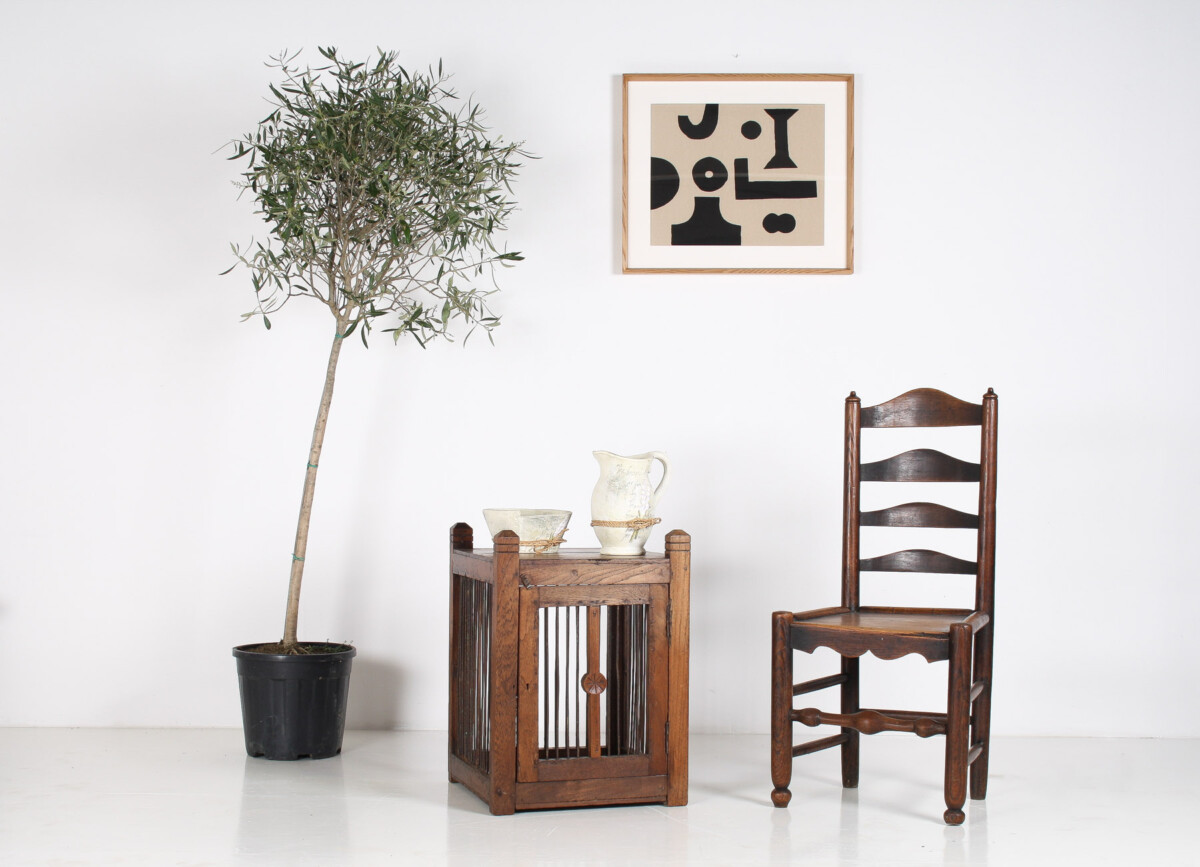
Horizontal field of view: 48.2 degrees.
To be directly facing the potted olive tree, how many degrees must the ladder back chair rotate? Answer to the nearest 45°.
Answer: approximately 45° to its right

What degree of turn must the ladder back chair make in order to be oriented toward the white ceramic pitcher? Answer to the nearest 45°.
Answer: approximately 45° to its right

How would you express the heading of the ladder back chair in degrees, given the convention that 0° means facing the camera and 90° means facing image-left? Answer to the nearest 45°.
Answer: approximately 45°
